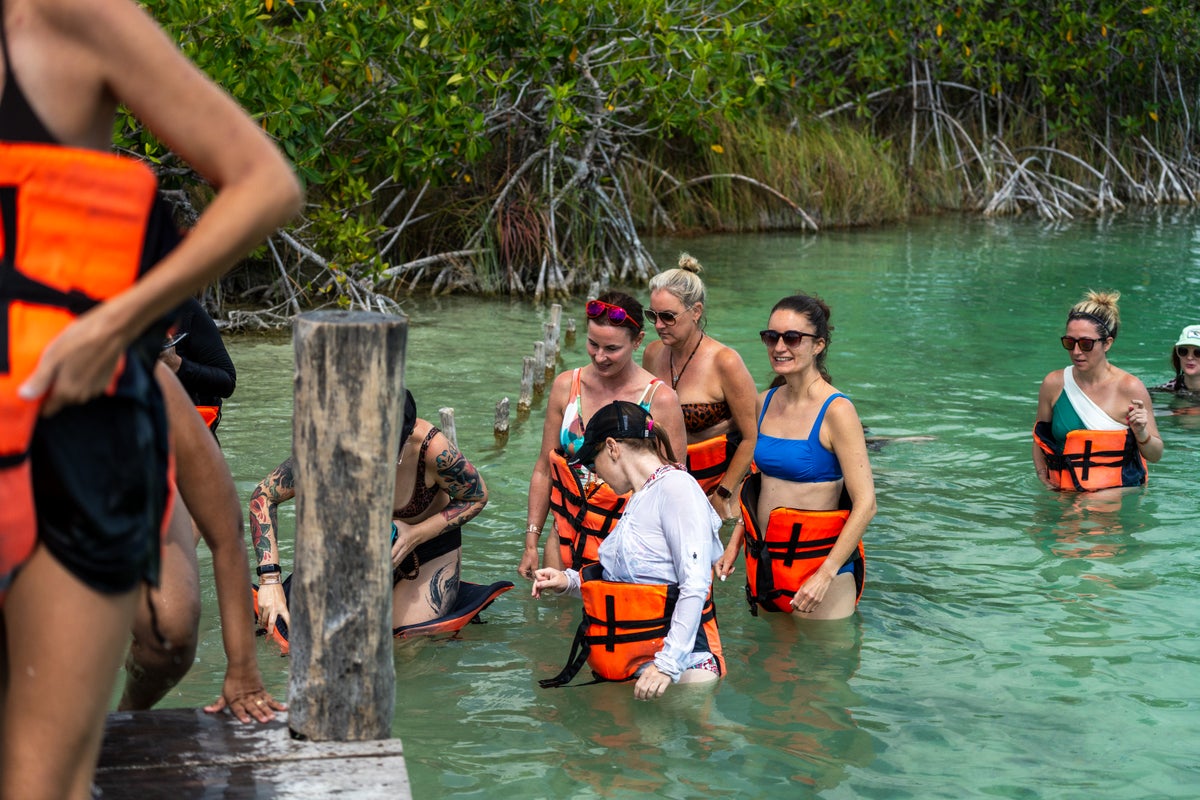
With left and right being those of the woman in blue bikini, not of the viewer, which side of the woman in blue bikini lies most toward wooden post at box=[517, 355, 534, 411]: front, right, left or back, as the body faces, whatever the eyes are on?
right

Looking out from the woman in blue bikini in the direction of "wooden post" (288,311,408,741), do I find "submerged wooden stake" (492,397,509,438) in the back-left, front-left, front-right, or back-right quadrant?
back-right

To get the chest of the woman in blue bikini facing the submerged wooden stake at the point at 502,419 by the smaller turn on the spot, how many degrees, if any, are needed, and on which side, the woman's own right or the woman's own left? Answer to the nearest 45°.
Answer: approximately 90° to the woman's own right

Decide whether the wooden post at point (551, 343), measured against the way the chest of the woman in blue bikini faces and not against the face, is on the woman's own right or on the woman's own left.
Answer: on the woman's own right

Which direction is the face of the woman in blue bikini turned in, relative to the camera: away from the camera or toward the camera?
toward the camera

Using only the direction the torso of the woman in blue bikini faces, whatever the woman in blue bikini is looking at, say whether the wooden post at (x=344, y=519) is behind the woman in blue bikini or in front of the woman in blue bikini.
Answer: in front

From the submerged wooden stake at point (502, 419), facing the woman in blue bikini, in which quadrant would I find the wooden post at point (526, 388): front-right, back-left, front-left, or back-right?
back-left

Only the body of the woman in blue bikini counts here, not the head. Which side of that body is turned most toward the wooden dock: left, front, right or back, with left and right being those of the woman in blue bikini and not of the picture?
front
